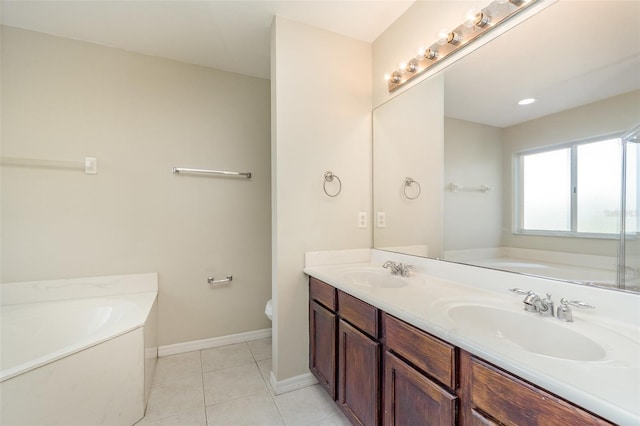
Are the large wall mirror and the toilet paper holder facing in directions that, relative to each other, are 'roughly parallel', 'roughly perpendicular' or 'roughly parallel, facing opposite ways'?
roughly perpendicular

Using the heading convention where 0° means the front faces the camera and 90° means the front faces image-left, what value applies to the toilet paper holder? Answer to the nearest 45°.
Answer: approximately 0°

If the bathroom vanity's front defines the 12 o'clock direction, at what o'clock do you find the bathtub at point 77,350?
The bathtub is roughly at 1 o'clock from the bathroom vanity.
